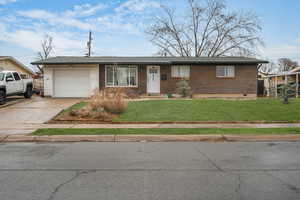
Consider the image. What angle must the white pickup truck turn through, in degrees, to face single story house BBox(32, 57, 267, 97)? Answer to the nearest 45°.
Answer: approximately 135° to its left

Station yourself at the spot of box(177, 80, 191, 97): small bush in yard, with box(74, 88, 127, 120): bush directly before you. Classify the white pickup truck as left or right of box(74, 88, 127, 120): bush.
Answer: right

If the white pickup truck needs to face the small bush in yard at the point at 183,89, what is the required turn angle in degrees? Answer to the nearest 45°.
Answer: approximately 135° to its left

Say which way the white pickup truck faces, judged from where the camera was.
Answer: facing the viewer and to the left of the viewer

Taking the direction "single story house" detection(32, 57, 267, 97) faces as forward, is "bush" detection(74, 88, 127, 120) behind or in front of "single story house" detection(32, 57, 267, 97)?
in front

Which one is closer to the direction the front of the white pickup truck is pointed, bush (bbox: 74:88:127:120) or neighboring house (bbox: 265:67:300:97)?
the bush

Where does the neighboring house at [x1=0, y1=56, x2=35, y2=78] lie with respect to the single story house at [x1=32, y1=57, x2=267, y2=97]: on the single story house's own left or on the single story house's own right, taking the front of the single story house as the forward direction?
on the single story house's own right

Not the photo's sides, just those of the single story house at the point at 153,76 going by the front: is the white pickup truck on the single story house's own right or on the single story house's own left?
on the single story house's own right

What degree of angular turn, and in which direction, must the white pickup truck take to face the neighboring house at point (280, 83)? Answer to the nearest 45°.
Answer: approximately 135° to its left

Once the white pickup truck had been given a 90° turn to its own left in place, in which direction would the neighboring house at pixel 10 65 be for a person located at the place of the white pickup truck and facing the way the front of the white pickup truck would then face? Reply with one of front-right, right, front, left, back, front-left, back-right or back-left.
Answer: back-left

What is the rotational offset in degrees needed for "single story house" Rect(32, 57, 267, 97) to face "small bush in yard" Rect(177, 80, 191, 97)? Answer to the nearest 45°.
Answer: approximately 45° to its left

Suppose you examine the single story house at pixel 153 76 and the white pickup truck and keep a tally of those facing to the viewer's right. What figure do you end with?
0

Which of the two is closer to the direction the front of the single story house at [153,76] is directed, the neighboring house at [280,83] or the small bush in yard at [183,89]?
the small bush in yard

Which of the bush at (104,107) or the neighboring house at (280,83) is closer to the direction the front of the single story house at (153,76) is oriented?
the bush

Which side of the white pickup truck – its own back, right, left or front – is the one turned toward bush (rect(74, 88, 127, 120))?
left
